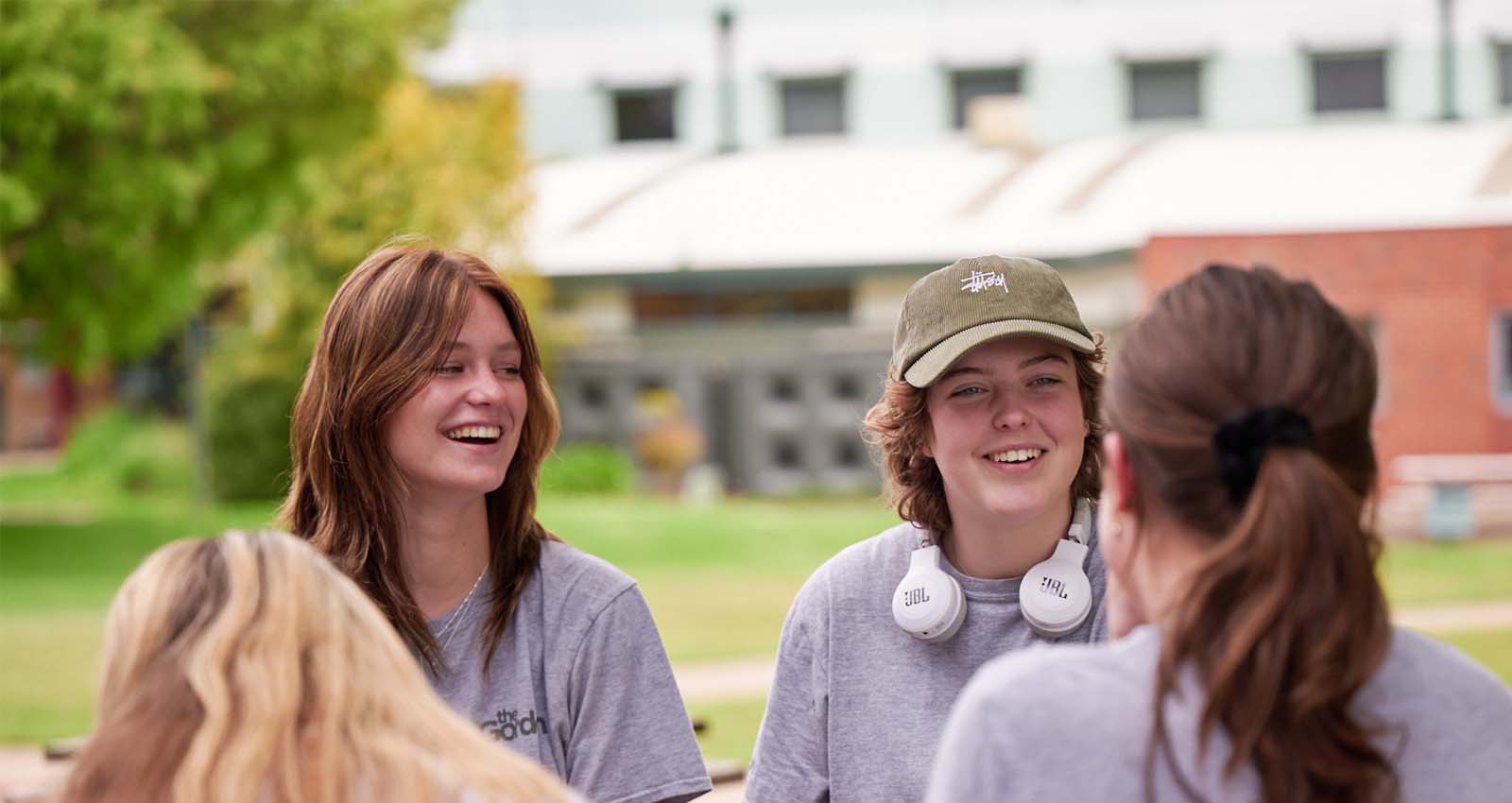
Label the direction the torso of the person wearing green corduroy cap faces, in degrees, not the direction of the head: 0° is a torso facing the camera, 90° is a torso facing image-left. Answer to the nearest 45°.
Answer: approximately 0°

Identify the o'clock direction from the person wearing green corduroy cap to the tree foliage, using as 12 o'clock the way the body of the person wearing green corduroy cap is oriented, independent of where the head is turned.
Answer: The tree foliage is roughly at 5 o'clock from the person wearing green corduroy cap.

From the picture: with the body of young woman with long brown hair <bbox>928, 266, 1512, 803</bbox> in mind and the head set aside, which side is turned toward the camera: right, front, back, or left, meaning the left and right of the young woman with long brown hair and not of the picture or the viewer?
back

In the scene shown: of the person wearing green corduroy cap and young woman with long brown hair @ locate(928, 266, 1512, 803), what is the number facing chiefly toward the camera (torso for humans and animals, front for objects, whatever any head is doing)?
1

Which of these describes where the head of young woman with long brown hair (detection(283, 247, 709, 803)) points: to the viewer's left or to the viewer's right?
to the viewer's right

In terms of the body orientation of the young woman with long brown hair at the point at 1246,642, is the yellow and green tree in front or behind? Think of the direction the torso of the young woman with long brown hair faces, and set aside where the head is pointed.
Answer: in front

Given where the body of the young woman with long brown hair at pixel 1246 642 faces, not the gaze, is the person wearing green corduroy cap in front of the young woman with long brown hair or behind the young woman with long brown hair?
in front

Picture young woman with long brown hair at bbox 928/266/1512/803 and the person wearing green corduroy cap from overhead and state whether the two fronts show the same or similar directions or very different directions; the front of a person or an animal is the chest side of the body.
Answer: very different directions

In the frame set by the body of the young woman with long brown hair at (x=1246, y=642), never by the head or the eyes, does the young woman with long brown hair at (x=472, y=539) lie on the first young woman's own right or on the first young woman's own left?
on the first young woman's own left

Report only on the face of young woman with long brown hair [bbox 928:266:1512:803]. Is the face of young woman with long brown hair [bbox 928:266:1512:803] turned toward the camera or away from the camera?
away from the camera

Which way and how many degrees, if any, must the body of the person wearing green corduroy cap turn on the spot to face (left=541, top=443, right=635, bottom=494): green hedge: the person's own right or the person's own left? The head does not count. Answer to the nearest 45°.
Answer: approximately 180°

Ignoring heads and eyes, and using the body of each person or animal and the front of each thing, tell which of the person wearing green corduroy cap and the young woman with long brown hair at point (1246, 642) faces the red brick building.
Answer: the young woman with long brown hair

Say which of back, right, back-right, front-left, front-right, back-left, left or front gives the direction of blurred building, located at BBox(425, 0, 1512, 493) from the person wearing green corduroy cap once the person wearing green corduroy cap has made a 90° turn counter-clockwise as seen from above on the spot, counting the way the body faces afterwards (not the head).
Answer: left

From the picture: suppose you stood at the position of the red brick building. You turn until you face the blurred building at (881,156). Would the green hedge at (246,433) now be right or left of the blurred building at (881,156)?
left
